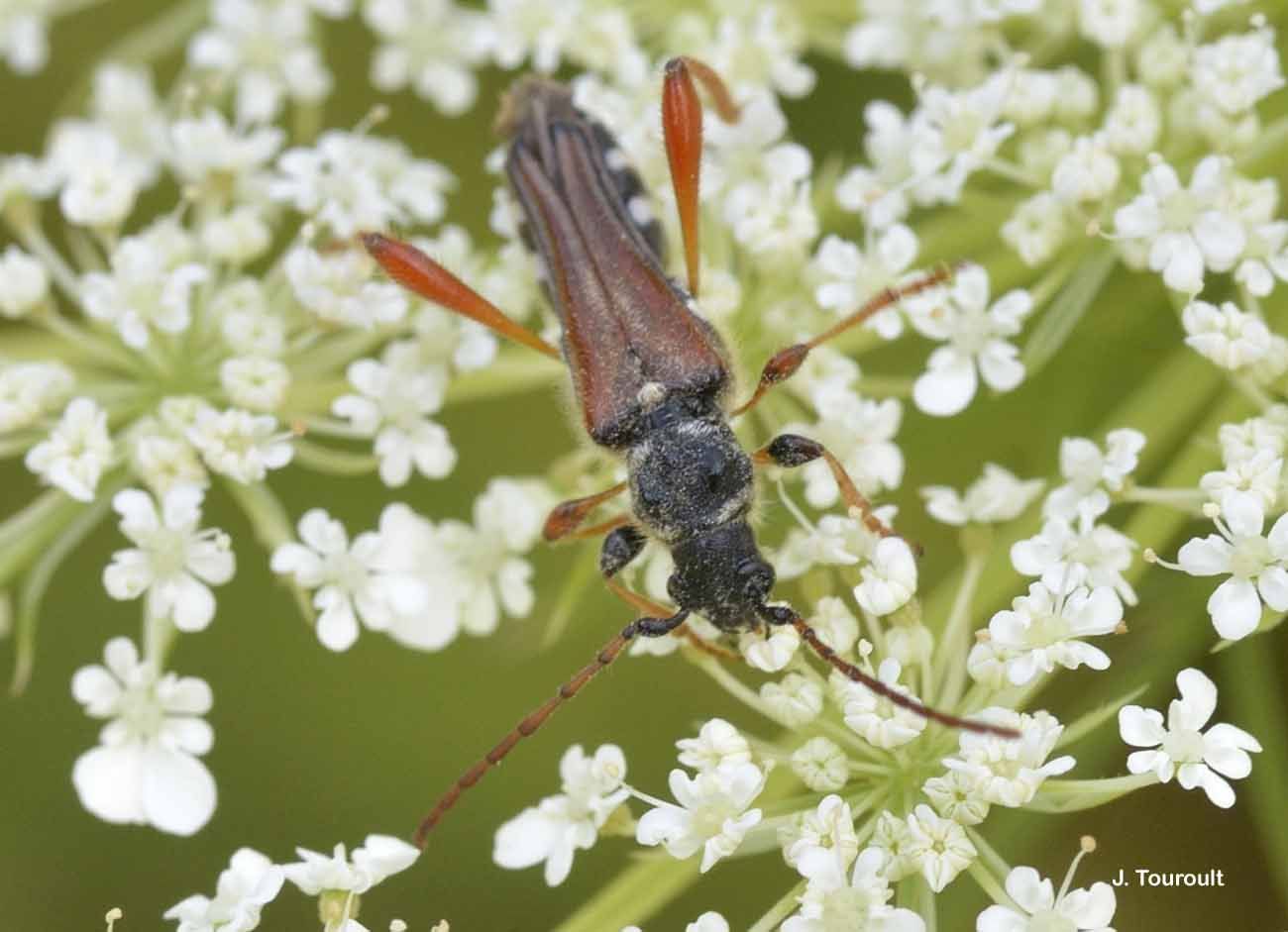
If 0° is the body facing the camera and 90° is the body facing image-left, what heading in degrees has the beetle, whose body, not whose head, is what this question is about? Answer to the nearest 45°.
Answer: approximately 0°

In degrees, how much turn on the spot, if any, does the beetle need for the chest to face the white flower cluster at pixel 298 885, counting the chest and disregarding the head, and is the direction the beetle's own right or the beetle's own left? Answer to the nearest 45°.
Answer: approximately 45° to the beetle's own right

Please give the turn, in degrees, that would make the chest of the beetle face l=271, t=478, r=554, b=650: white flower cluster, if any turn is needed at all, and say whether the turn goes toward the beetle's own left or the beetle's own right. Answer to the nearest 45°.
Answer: approximately 90° to the beetle's own right
